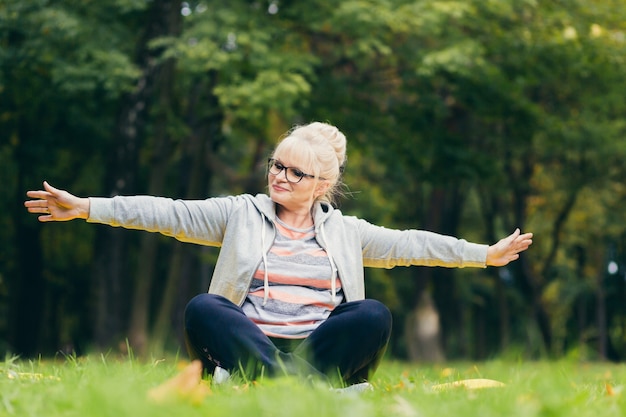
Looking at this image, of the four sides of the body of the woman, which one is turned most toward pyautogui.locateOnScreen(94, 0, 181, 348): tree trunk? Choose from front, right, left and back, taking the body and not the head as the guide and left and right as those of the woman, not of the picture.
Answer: back

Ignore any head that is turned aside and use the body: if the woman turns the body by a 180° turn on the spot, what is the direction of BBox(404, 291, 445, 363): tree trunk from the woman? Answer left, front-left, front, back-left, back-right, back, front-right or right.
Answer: front

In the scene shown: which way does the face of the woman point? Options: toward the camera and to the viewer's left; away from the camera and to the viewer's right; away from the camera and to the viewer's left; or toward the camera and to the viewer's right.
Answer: toward the camera and to the viewer's left

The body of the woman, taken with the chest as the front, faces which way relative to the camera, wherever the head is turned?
toward the camera
